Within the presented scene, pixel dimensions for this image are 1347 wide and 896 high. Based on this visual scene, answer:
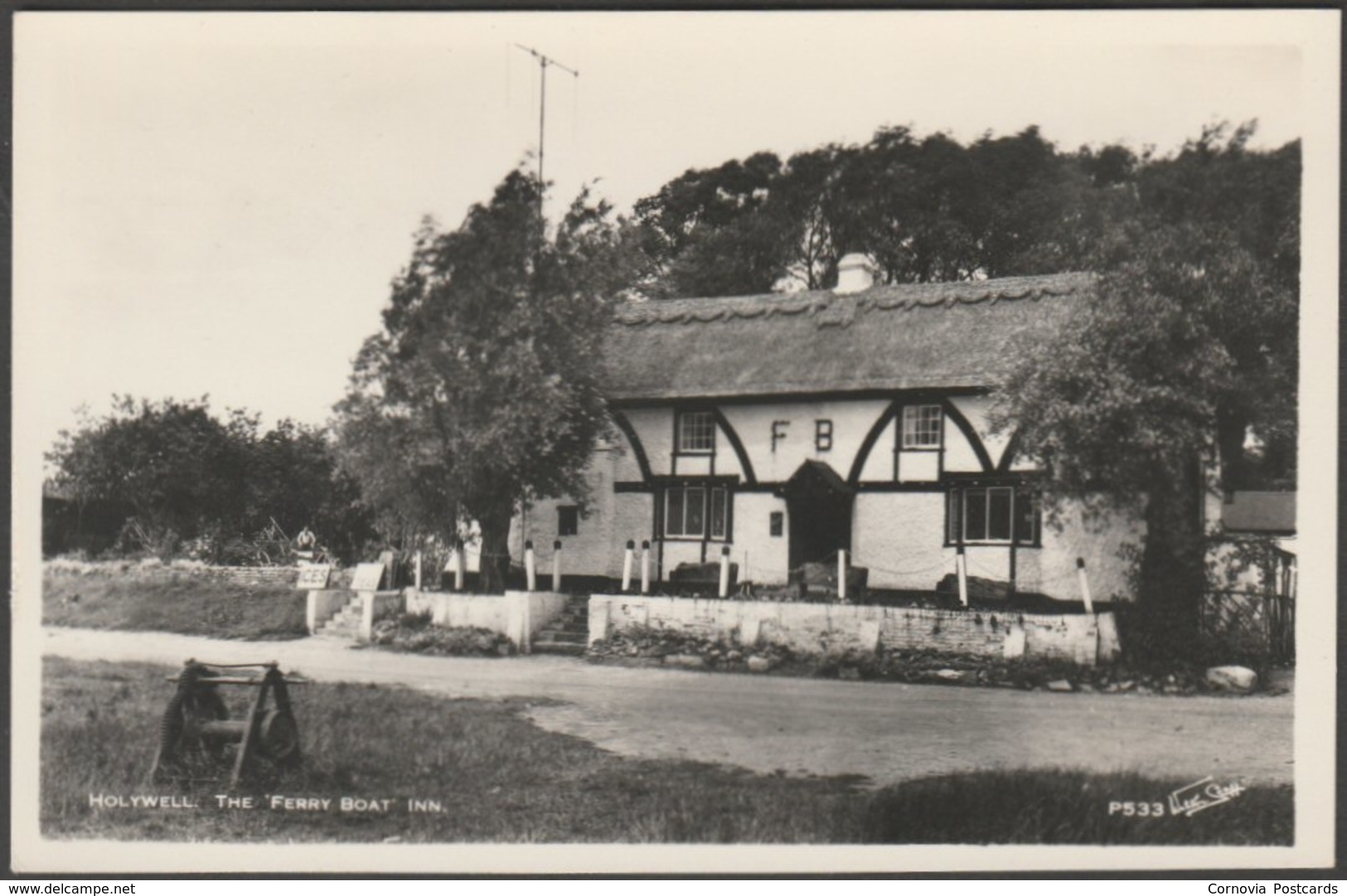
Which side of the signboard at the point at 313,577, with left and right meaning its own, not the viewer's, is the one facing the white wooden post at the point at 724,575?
left

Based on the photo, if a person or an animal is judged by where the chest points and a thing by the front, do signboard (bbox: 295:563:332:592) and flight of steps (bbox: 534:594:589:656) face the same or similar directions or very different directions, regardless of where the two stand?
same or similar directions

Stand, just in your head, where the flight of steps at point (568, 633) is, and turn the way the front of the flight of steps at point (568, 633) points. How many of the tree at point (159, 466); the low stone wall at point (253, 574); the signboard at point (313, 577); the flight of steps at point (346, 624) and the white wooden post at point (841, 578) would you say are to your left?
1

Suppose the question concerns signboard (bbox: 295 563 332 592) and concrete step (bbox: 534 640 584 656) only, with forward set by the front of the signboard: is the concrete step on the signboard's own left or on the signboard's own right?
on the signboard's own left

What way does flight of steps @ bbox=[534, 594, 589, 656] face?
toward the camera
